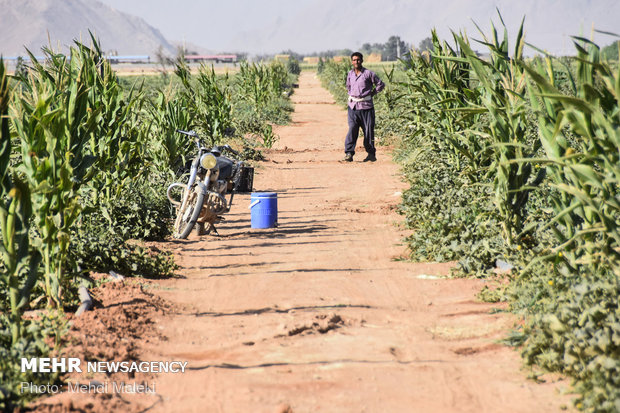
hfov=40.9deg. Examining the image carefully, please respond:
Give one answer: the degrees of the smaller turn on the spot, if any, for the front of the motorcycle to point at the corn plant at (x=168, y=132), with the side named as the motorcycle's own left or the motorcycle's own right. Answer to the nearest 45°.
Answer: approximately 135° to the motorcycle's own right

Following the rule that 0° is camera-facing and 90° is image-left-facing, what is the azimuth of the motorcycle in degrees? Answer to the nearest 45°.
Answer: approximately 45°

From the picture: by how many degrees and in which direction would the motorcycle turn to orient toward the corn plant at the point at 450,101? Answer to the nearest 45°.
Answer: approximately 135° to its left

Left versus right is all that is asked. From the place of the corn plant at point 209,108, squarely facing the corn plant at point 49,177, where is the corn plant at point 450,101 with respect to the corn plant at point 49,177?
left

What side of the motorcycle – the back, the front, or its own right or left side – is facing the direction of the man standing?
back

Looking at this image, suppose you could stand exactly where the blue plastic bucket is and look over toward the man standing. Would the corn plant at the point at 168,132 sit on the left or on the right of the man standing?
left

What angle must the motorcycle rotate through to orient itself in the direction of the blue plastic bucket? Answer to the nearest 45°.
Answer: approximately 90° to its left

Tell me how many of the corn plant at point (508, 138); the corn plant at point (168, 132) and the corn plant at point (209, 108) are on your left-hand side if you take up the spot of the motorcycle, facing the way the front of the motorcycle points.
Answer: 1

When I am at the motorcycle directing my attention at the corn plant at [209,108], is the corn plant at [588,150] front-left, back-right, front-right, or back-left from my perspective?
back-right

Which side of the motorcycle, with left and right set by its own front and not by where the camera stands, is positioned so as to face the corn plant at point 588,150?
left

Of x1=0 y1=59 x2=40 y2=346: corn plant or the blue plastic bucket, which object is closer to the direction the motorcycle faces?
the corn plant

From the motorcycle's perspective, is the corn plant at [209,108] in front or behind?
behind
